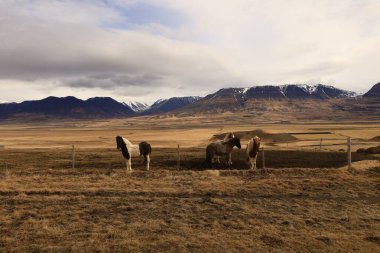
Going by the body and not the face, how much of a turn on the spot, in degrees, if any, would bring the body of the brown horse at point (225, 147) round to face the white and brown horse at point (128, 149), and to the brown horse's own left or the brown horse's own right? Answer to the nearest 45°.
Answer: approximately 135° to the brown horse's own right

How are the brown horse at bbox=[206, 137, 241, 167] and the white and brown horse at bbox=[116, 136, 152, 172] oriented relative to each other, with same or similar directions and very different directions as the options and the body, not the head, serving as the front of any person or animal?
very different directions

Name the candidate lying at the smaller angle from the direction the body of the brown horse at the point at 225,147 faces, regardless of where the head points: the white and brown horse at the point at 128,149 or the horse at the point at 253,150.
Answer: the horse

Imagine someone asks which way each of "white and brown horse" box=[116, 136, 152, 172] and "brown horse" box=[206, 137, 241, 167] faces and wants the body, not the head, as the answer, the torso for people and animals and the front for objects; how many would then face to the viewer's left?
1

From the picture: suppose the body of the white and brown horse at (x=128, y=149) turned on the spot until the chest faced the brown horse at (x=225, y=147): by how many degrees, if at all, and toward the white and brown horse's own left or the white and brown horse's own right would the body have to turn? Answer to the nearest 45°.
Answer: approximately 180°

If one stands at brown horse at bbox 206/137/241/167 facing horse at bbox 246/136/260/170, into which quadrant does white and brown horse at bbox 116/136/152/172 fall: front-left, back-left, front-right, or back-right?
back-right

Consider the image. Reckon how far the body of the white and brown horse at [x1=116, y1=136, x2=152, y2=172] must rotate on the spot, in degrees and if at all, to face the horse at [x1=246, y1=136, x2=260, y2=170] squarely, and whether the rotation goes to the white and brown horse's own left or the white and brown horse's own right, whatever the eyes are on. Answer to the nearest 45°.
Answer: approximately 180°

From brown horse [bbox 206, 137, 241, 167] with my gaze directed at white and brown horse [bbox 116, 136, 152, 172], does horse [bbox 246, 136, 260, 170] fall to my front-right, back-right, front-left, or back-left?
back-left

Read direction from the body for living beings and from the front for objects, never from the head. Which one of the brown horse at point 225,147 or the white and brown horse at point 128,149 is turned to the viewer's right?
the brown horse

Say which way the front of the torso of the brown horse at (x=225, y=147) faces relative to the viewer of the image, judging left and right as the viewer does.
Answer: facing to the right of the viewer

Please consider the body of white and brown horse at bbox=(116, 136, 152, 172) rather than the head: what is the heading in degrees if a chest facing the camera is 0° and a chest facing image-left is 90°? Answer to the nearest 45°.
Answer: approximately 90°
